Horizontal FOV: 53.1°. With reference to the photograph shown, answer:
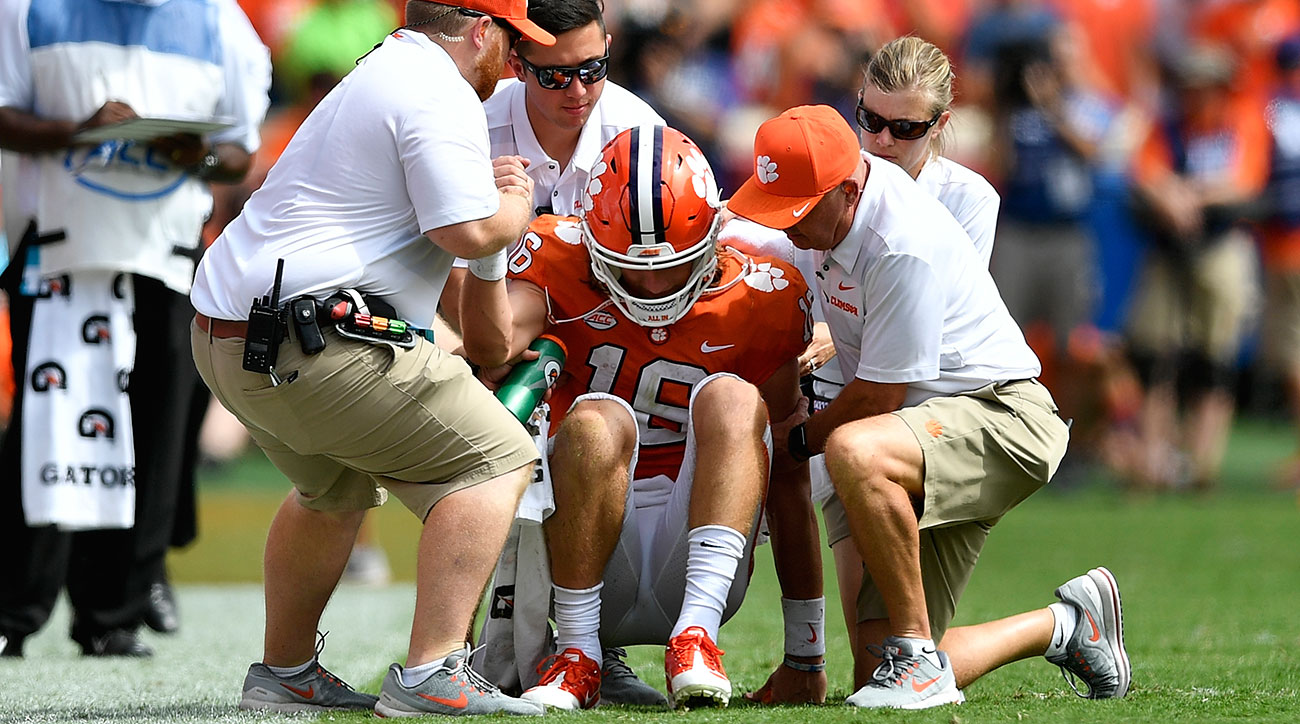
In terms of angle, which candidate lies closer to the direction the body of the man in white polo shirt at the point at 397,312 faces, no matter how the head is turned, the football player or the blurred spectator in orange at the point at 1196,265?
the football player

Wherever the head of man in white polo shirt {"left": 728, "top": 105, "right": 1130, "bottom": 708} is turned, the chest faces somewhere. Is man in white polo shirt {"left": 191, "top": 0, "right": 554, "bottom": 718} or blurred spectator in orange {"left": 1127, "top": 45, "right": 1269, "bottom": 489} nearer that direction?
the man in white polo shirt

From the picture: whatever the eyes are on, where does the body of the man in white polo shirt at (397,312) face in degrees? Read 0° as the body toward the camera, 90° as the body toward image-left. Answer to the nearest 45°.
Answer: approximately 270°

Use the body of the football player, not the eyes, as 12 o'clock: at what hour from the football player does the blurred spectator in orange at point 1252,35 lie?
The blurred spectator in orange is roughly at 7 o'clock from the football player.

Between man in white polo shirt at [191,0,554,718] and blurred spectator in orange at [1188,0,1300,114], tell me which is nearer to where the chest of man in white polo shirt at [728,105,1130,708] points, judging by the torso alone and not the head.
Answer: the man in white polo shirt

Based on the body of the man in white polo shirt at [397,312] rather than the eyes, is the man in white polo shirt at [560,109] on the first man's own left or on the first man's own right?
on the first man's own left

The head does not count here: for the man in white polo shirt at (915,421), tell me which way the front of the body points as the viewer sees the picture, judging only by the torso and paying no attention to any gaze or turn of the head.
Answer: to the viewer's left

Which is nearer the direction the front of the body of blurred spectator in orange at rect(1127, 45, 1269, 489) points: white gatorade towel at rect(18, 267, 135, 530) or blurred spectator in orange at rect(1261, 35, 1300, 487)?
the white gatorade towel

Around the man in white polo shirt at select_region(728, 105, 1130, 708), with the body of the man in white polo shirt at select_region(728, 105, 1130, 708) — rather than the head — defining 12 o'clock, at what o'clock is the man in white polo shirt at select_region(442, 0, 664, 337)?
the man in white polo shirt at select_region(442, 0, 664, 337) is roughly at 1 o'clock from the man in white polo shirt at select_region(728, 105, 1130, 708).

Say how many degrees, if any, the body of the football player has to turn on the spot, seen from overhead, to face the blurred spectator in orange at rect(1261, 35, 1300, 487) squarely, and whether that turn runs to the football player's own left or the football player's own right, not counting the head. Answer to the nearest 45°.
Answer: approximately 135° to the football player's own left
